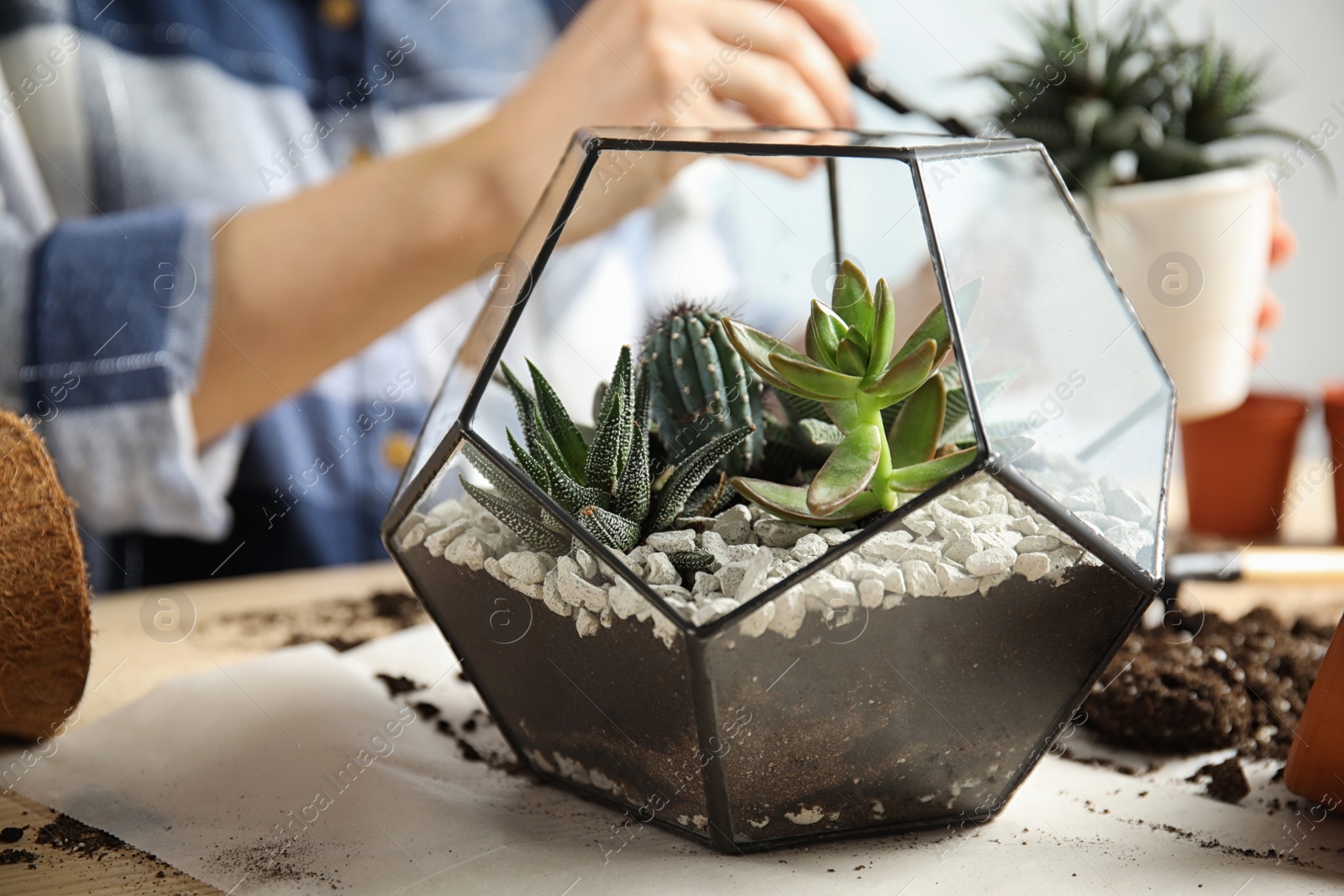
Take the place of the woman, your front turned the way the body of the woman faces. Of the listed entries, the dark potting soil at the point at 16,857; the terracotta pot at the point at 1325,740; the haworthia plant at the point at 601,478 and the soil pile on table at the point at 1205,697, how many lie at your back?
0

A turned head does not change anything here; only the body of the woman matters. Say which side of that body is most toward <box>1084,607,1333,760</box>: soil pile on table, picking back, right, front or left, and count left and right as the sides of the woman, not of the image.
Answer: front

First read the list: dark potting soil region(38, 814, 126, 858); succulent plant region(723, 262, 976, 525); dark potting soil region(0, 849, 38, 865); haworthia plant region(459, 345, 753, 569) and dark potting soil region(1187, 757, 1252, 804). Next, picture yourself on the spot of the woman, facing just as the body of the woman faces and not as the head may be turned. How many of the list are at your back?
0

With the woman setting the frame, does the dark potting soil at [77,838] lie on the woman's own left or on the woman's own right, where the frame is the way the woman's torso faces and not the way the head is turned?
on the woman's own right

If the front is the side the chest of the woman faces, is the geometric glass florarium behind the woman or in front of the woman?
in front

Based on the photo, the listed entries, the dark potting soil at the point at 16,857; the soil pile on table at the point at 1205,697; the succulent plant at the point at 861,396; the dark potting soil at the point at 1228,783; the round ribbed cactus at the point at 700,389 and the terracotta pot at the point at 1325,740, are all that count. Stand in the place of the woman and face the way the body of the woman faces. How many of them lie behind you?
0

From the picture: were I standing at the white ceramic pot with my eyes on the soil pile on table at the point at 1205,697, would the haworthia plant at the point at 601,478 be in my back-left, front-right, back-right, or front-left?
front-right

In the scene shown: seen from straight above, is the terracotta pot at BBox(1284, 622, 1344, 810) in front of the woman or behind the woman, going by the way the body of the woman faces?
in front

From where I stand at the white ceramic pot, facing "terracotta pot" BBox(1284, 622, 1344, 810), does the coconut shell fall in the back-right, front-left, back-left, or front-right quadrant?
front-right

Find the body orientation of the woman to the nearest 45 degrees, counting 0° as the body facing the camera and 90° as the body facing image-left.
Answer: approximately 315°
